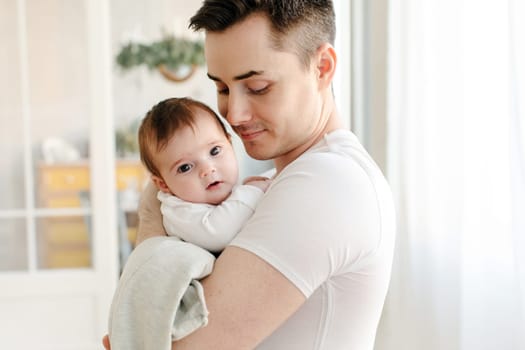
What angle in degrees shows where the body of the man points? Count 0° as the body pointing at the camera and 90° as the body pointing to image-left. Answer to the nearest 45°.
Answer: approximately 90°

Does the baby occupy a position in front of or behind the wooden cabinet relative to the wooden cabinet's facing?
in front

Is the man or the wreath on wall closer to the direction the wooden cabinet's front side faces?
the man

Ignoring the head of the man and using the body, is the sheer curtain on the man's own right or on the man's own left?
on the man's own right

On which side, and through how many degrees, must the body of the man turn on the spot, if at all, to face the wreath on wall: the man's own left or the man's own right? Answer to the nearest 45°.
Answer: approximately 90° to the man's own right

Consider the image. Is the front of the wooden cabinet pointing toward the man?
yes

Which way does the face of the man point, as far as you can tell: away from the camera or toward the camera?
toward the camera

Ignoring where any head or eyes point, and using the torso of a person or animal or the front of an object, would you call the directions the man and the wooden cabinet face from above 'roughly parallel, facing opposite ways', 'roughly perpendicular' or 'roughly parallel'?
roughly perpendicular

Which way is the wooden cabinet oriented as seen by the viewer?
toward the camera
